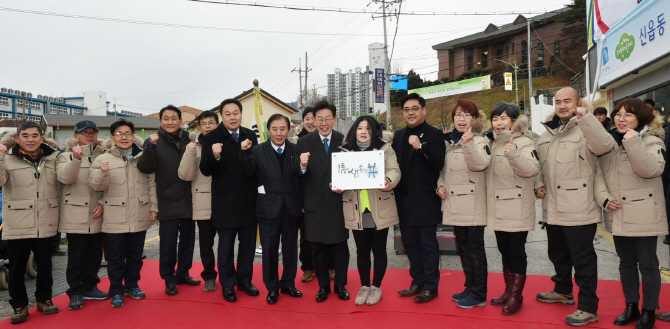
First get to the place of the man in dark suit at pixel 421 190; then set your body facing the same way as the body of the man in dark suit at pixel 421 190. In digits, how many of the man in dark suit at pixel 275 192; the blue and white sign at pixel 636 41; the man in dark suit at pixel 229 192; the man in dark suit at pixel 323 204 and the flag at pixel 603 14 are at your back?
2

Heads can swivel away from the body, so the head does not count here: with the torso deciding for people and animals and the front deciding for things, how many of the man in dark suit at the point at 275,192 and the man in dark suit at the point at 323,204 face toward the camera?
2

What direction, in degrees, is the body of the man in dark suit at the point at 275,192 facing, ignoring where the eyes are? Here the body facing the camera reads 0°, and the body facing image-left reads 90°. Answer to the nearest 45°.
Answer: approximately 0°

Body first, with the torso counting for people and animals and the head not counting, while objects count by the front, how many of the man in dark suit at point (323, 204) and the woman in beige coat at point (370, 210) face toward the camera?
2

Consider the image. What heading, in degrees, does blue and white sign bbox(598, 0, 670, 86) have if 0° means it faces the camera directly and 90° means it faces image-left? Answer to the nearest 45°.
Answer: approximately 45°

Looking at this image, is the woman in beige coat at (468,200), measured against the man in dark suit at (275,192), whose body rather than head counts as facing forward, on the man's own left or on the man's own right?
on the man's own left

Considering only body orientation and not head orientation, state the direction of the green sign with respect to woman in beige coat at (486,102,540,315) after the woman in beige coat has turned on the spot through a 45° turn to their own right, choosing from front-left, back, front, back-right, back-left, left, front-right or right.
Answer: right

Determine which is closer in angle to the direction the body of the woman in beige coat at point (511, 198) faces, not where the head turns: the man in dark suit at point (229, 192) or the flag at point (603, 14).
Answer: the man in dark suit
